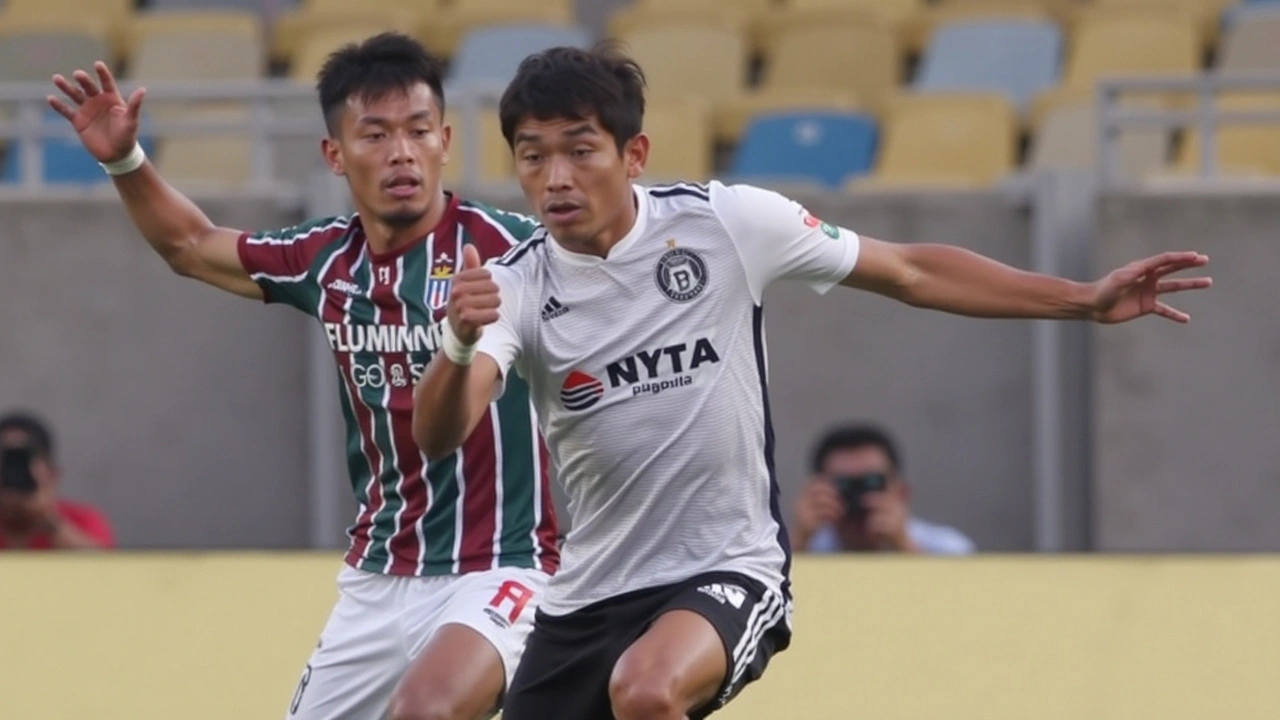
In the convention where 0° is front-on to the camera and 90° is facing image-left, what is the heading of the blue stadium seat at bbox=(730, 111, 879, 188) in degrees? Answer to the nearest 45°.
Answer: approximately 0°

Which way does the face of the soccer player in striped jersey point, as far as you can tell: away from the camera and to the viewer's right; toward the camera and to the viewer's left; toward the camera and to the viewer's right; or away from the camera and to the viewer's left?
toward the camera and to the viewer's right

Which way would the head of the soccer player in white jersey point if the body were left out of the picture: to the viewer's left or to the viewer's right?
to the viewer's left

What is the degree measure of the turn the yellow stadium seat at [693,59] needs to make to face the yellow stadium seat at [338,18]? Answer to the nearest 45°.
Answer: approximately 90° to its right

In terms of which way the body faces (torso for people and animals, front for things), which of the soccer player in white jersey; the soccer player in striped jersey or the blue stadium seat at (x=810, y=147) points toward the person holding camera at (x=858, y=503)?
the blue stadium seat
